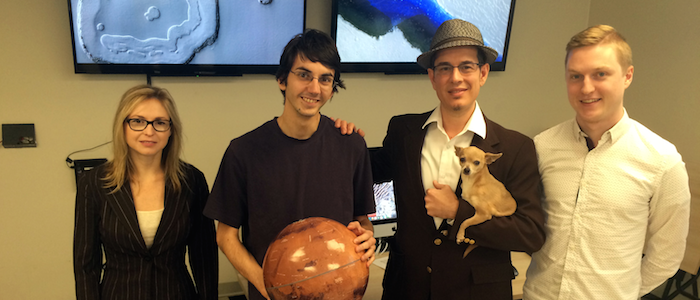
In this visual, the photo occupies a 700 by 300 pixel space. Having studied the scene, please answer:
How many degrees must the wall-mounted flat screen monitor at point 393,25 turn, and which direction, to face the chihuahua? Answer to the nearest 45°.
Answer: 0° — it already faces it

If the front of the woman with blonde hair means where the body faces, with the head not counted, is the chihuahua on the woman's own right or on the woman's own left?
on the woman's own left

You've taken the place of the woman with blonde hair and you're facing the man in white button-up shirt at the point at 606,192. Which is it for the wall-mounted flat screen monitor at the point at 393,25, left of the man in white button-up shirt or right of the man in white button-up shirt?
left

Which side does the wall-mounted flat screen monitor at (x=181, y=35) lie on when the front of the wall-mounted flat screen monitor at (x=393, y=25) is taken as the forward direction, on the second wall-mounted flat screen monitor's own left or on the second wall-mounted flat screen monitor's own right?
on the second wall-mounted flat screen monitor's own right

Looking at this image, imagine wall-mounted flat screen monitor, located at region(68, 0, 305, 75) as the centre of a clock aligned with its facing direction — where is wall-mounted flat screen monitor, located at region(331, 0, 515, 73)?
wall-mounted flat screen monitor, located at region(331, 0, 515, 73) is roughly at 9 o'clock from wall-mounted flat screen monitor, located at region(68, 0, 305, 75).

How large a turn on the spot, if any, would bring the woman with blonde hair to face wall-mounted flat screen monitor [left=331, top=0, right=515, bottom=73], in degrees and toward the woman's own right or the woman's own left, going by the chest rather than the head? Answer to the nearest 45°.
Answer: approximately 135° to the woman's own left

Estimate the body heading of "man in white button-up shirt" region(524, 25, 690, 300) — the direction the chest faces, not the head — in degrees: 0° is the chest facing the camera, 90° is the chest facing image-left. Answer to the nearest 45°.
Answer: approximately 45°

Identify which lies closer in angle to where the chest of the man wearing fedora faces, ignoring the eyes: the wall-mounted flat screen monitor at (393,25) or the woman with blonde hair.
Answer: the woman with blonde hair

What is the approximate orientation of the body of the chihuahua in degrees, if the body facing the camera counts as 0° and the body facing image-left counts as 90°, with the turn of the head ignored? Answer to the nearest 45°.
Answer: approximately 45°
